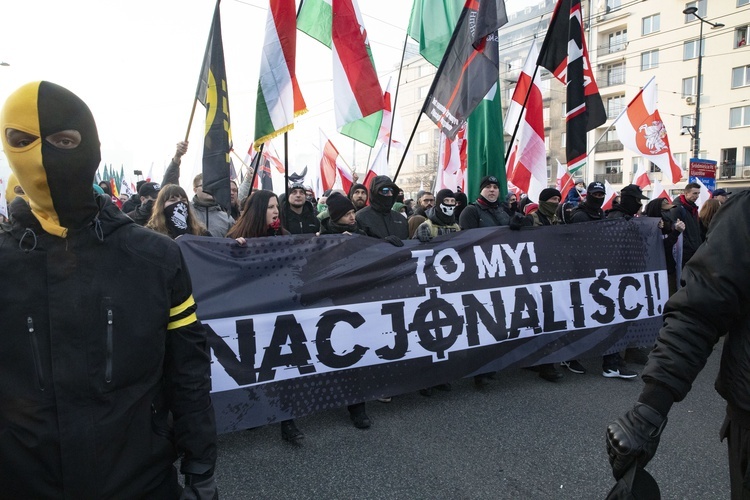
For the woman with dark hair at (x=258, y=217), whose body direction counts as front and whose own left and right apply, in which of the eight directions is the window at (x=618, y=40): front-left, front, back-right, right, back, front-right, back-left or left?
left

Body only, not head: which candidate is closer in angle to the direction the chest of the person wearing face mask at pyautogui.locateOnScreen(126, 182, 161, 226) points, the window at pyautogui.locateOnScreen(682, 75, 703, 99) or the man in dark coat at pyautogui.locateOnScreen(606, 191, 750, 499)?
the man in dark coat

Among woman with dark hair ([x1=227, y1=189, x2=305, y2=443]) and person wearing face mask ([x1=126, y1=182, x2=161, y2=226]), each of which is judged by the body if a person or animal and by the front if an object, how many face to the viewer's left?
0

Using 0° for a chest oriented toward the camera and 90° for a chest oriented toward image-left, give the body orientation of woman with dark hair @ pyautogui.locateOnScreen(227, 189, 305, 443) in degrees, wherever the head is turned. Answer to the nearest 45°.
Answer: approximately 315°

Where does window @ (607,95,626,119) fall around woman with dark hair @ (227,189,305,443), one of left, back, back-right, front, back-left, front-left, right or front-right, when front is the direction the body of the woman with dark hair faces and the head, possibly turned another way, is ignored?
left

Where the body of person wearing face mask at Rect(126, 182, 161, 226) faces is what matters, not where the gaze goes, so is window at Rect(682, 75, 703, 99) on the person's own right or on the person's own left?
on the person's own left

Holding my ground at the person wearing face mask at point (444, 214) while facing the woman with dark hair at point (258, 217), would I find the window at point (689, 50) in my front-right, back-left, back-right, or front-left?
back-right
